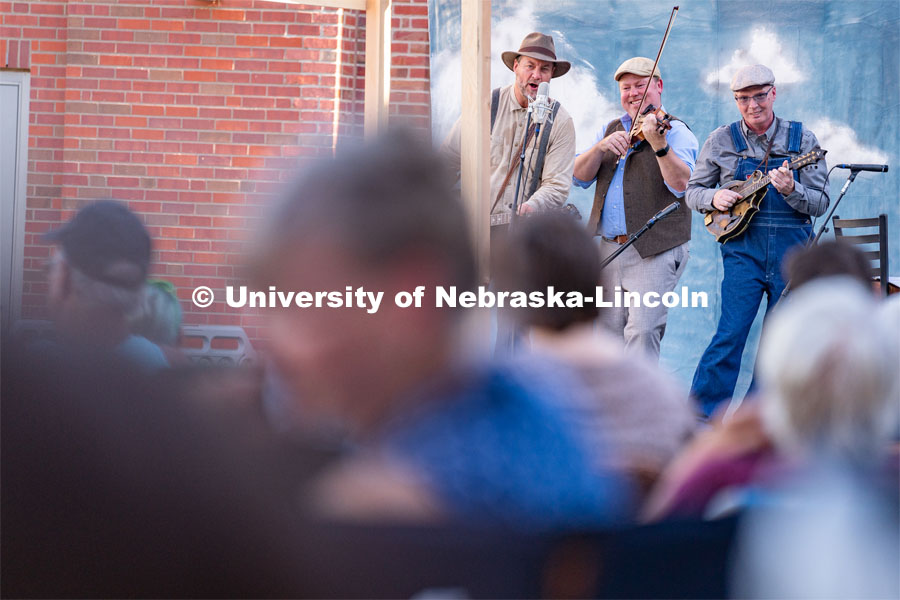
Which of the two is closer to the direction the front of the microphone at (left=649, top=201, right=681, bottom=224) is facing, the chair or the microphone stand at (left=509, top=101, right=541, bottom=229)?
the chair

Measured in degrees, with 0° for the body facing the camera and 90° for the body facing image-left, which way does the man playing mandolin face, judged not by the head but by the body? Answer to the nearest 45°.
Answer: approximately 0°

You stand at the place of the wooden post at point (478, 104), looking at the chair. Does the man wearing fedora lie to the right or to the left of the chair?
left

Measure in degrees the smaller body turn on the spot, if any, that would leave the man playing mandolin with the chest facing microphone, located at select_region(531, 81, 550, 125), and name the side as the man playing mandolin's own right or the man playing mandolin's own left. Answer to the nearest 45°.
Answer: approximately 45° to the man playing mandolin's own right

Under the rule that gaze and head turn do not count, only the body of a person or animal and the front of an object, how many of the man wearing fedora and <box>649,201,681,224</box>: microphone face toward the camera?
1

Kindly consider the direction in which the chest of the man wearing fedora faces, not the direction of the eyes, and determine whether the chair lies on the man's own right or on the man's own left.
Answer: on the man's own left

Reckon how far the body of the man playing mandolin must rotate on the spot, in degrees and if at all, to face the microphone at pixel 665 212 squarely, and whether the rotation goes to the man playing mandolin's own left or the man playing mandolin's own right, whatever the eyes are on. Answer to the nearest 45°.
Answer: approximately 45° to the man playing mandolin's own right

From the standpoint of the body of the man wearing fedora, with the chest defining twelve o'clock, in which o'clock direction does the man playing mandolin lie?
The man playing mandolin is roughly at 9 o'clock from the man wearing fedora.
